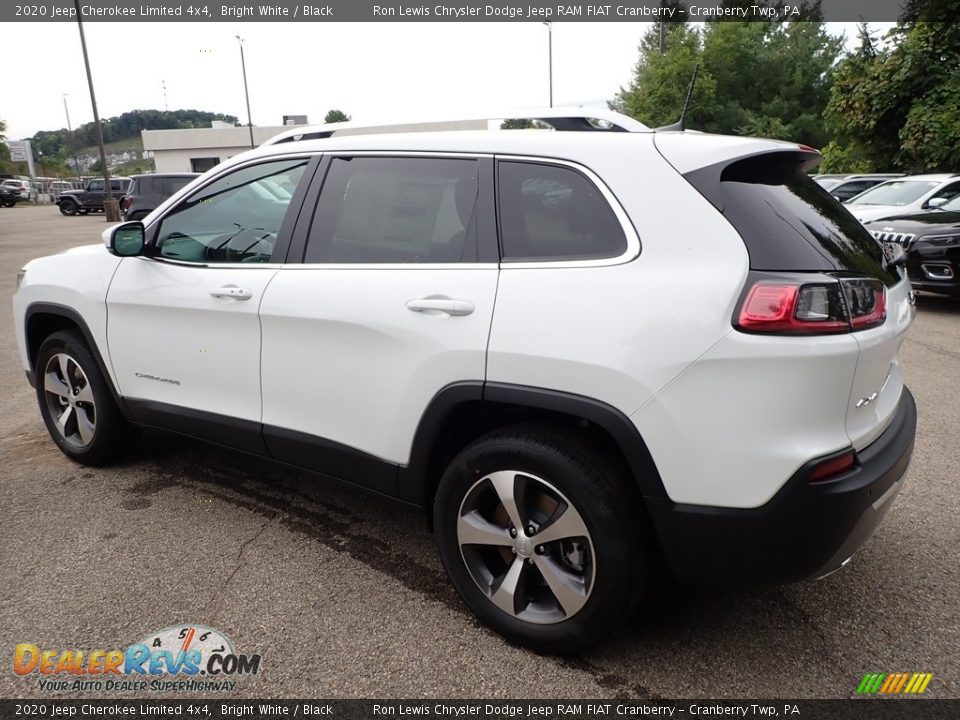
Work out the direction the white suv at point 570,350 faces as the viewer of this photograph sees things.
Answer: facing away from the viewer and to the left of the viewer

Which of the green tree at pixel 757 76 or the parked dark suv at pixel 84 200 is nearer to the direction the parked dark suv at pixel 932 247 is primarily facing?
the parked dark suv

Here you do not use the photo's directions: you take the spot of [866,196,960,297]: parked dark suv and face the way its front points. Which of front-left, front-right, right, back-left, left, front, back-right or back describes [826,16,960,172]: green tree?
back-right

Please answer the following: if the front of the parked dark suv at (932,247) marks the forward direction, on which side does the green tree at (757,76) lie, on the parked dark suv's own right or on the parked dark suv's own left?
on the parked dark suv's own right

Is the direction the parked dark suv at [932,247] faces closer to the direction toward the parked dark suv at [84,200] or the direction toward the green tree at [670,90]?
the parked dark suv

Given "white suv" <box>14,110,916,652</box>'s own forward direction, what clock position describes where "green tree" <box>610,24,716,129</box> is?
The green tree is roughly at 2 o'clock from the white suv.

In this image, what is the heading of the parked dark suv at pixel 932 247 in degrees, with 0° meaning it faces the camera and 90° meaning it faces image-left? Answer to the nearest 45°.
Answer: approximately 45°

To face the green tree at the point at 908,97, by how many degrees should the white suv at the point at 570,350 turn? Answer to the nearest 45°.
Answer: approximately 90° to its right
